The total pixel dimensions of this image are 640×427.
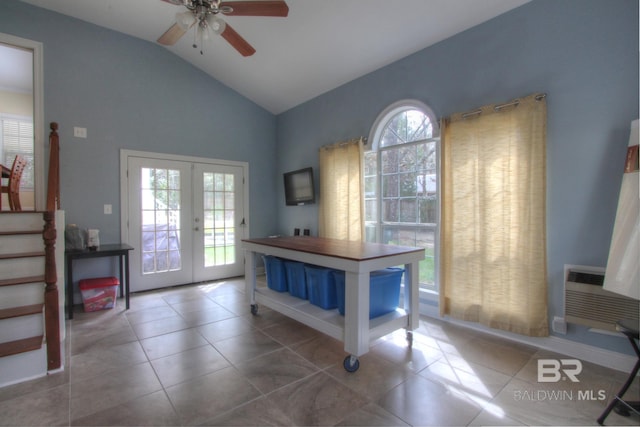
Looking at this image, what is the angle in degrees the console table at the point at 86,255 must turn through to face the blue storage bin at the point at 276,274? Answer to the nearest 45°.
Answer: approximately 45° to its left

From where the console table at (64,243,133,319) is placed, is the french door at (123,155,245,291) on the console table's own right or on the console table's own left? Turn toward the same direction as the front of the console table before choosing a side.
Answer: on the console table's own left

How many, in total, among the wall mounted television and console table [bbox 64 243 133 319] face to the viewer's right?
0

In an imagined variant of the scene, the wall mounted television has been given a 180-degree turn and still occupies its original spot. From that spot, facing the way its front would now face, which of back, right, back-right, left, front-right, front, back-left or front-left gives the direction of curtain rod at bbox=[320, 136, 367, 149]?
right

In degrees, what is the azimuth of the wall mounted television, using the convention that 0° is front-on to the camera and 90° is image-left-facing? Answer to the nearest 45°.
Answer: approximately 45°

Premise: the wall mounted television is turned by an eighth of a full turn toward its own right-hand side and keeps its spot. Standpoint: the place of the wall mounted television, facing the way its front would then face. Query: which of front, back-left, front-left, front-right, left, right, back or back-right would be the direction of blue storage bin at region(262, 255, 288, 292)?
left

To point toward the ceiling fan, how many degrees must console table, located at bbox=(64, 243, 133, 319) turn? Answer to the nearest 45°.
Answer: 0° — it already faces it

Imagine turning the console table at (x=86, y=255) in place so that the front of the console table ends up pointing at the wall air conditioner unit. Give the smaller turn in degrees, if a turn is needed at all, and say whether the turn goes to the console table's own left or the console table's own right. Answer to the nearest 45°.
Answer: approximately 45° to the console table's own left

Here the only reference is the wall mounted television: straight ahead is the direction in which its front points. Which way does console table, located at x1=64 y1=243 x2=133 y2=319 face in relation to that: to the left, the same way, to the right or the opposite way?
to the left

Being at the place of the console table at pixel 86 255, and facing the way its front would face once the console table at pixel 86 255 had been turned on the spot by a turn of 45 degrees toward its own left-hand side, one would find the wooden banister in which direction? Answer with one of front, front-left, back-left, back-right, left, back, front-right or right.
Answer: front-right

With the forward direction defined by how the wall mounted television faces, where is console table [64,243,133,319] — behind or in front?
in front

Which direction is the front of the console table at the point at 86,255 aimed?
toward the camera

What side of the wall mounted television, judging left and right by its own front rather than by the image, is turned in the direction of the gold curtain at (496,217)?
left

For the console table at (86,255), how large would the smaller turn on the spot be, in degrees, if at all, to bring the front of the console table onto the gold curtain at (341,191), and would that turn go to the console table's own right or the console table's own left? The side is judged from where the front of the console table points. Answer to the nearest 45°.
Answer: approximately 45° to the console table's own left

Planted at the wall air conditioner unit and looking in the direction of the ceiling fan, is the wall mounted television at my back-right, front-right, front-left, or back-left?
front-right

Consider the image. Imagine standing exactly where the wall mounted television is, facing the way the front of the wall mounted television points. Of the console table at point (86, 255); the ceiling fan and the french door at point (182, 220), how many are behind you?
0

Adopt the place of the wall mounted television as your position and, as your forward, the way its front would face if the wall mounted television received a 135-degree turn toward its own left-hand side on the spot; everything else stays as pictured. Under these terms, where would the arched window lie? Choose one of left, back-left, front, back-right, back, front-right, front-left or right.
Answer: front-right
